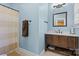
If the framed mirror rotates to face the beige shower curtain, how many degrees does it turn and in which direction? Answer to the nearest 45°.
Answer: approximately 45° to its right

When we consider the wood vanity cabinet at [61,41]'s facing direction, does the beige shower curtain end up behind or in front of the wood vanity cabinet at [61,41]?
in front

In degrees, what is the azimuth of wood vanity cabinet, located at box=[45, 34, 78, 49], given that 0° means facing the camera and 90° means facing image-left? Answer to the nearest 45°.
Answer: approximately 45°
